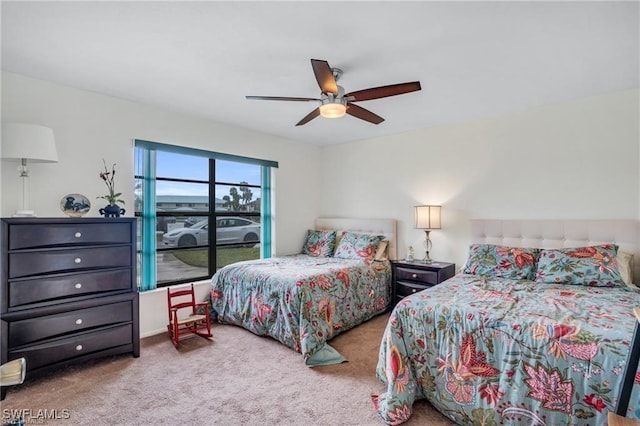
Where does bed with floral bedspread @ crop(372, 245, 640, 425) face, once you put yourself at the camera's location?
facing the viewer

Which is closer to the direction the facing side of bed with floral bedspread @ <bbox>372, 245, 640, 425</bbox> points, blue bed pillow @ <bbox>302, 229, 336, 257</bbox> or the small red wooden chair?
the small red wooden chair

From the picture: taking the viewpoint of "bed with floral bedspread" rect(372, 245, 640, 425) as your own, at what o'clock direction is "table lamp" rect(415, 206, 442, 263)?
The table lamp is roughly at 5 o'clock from the bed with floral bedspread.

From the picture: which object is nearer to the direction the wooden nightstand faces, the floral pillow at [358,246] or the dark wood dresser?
the dark wood dresser

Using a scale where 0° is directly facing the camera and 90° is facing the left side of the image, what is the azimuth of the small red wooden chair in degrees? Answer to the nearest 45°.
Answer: approximately 315°

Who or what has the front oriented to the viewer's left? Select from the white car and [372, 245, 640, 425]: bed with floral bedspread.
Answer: the white car

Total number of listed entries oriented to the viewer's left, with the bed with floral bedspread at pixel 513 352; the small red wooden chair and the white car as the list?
1

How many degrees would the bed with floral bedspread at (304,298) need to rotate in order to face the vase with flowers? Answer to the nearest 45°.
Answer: approximately 45° to its right

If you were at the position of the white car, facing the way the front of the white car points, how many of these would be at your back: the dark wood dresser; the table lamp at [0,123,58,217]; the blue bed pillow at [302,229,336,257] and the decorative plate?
0

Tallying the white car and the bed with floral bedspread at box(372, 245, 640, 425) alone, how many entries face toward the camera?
1

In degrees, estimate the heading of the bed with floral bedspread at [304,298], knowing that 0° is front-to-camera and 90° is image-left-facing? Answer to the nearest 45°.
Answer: approximately 45°

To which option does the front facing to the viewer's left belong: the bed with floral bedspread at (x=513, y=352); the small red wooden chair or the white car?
the white car
